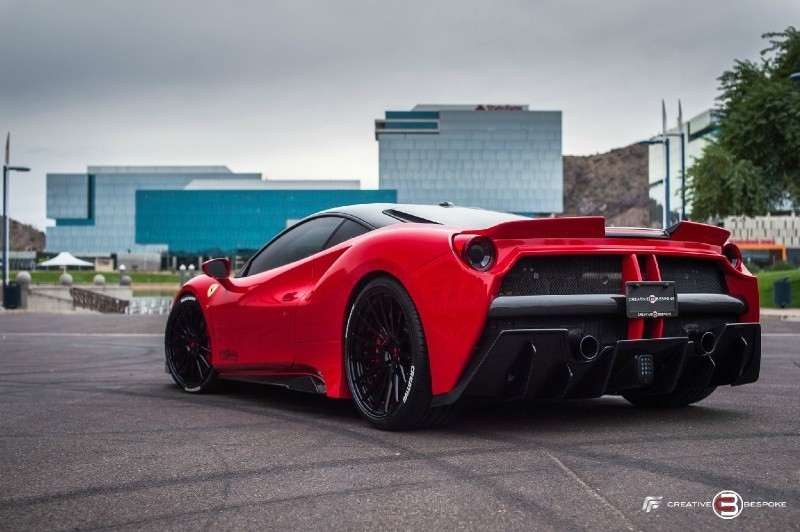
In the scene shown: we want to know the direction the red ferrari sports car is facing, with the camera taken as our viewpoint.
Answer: facing away from the viewer and to the left of the viewer

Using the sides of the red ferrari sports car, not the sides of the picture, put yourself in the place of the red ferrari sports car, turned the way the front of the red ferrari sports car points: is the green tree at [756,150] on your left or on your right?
on your right
